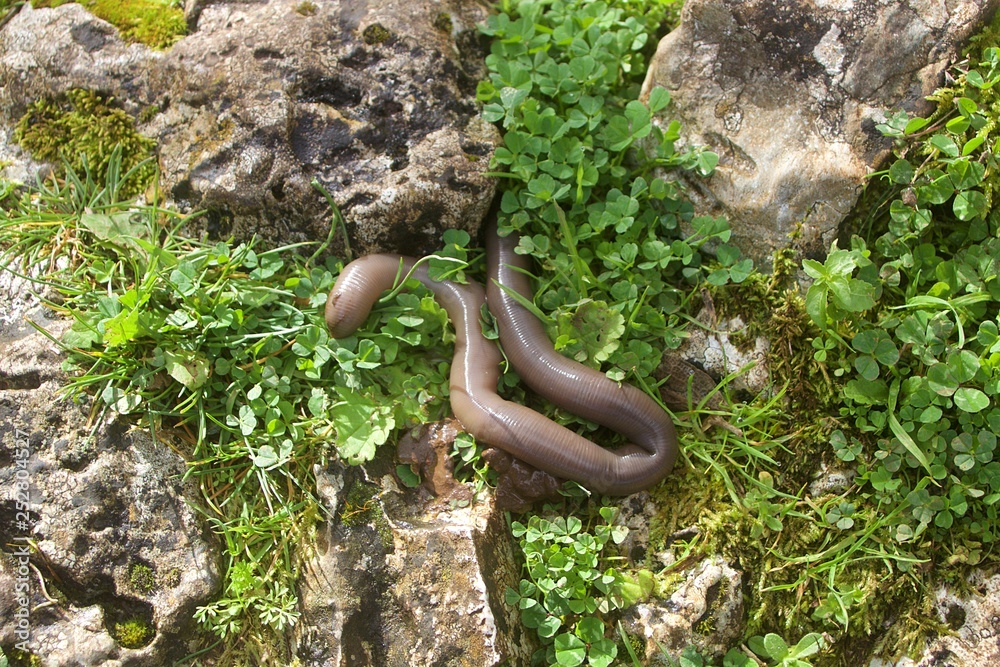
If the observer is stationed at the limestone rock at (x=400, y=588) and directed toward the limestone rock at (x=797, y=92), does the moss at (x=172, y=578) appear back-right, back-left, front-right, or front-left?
back-left

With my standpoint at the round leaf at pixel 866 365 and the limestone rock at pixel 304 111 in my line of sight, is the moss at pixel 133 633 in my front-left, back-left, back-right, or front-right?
front-left

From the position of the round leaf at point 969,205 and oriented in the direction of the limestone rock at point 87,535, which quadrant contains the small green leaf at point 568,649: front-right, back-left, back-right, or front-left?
front-left
